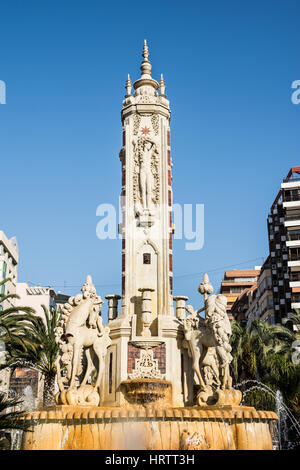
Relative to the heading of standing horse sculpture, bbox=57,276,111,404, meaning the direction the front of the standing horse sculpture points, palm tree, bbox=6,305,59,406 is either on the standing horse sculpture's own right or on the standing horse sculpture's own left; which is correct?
on the standing horse sculpture's own right

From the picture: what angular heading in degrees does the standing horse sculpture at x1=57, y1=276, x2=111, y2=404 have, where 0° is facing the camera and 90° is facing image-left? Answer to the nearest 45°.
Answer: approximately 45°

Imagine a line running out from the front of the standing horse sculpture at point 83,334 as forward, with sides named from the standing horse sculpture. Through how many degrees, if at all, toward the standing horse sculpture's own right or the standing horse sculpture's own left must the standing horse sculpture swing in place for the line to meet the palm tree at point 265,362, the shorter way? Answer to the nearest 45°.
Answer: approximately 180°

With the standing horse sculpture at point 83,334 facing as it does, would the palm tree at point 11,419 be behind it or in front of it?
in front
